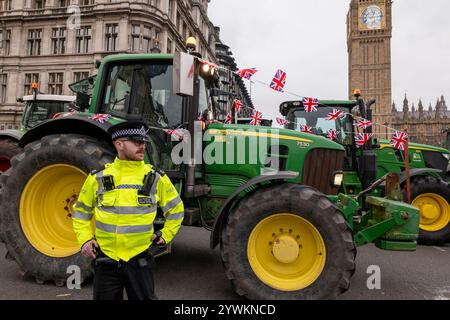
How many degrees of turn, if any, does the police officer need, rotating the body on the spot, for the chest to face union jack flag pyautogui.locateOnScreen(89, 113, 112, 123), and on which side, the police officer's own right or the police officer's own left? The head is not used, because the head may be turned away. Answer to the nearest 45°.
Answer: approximately 180°

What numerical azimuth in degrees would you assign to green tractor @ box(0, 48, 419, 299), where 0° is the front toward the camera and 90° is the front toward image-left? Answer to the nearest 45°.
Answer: approximately 270°

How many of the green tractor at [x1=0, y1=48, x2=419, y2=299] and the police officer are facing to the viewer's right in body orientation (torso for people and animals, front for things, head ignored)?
1

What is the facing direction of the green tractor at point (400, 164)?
to the viewer's right

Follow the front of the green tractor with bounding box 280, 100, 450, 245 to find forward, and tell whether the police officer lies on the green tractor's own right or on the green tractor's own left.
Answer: on the green tractor's own right

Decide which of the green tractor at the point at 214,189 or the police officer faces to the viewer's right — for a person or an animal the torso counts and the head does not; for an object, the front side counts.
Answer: the green tractor

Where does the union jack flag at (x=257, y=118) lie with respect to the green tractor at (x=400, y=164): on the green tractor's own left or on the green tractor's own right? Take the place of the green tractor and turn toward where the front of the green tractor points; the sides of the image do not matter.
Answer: on the green tractor's own right

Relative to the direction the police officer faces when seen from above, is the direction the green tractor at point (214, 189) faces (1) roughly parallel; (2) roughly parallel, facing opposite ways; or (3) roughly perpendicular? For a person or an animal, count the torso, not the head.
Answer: roughly perpendicular

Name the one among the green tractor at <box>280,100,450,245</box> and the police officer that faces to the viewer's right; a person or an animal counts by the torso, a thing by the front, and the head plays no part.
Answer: the green tractor

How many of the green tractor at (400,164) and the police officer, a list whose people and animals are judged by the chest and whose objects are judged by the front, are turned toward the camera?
1

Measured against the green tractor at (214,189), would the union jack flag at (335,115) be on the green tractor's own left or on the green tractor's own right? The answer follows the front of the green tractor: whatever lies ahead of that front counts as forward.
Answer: on the green tractor's own left
